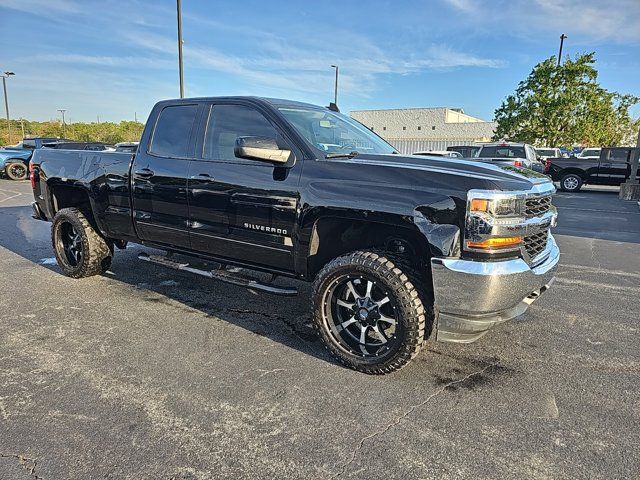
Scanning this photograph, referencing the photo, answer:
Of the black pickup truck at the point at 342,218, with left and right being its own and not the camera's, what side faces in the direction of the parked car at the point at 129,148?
back

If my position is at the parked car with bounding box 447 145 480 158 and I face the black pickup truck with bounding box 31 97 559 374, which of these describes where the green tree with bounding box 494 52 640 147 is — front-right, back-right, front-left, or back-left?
back-left

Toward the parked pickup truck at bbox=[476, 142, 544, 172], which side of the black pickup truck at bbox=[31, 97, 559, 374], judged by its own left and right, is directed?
left

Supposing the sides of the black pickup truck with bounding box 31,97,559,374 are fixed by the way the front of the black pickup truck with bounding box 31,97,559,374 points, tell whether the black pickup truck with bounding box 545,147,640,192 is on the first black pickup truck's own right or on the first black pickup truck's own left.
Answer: on the first black pickup truck's own left

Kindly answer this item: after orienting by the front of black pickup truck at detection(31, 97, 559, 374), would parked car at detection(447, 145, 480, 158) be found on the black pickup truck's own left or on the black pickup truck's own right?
on the black pickup truck's own left

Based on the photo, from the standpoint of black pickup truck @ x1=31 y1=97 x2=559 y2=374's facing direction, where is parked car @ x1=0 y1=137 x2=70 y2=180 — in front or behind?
behind

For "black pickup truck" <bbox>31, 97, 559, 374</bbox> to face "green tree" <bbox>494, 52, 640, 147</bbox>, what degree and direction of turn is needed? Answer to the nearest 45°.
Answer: approximately 90° to its left

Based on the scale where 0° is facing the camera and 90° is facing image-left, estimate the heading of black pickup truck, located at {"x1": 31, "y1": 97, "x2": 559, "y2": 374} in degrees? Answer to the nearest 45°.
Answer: approximately 315°
